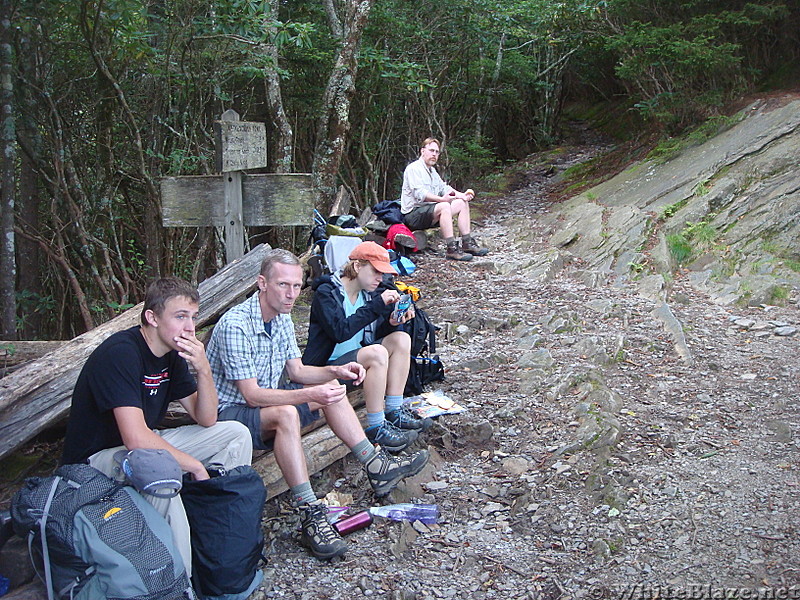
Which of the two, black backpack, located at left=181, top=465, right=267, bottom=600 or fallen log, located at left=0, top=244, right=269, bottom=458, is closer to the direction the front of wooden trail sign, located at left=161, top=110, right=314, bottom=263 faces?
the black backpack

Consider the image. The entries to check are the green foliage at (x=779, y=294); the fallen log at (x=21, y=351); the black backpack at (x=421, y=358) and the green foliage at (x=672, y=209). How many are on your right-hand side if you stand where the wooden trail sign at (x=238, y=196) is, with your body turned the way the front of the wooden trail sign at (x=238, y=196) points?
1

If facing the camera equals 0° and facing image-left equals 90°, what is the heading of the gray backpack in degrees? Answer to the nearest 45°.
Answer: approximately 315°

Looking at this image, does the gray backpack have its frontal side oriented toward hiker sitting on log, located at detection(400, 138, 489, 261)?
no

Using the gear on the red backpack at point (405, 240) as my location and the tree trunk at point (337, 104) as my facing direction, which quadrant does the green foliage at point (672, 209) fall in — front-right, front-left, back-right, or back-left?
back-right

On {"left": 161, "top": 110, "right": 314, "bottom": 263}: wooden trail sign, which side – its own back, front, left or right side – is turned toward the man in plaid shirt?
front

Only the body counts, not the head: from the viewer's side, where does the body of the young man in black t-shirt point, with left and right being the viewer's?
facing the viewer and to the right of the viewer

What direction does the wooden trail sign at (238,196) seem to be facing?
toward the camera

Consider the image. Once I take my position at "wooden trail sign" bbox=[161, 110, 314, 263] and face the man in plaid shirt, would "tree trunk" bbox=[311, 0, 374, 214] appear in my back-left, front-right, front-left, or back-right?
back-left

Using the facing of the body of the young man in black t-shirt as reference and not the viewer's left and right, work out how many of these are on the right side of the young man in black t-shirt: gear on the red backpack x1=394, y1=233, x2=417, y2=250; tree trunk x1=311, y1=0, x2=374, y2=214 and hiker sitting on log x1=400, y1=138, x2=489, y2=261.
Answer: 0

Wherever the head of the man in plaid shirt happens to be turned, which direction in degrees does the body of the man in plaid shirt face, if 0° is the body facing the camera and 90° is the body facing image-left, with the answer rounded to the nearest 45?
approximately 315°

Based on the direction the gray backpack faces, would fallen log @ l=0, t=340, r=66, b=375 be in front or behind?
behind

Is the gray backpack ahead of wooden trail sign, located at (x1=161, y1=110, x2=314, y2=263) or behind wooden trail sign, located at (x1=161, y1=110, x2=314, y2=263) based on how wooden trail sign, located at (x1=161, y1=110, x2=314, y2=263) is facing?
ahead

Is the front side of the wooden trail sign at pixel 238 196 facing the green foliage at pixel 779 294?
no

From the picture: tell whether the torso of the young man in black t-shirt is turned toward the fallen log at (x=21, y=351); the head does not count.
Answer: no

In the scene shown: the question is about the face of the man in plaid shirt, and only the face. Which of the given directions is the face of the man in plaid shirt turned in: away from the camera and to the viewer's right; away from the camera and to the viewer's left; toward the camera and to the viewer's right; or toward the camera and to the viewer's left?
toward the camera and to the viewer's right
